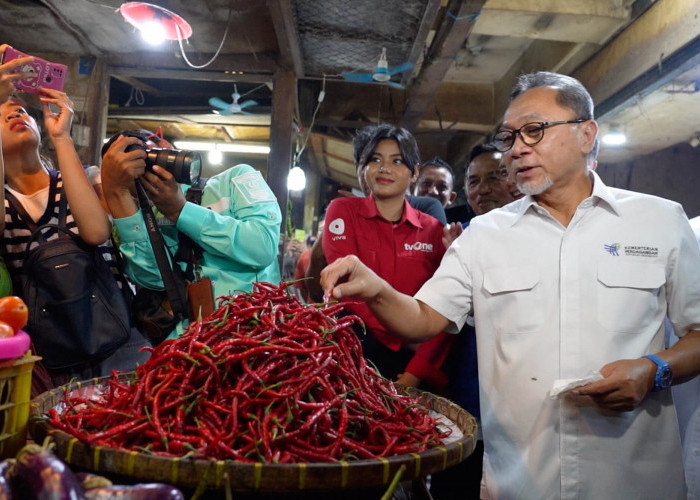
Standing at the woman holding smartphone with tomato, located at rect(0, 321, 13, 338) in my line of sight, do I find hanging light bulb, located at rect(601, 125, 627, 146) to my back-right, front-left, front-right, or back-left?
back-left

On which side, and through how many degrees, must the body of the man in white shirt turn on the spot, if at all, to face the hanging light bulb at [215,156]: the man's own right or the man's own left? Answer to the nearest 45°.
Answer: approximately 135° to the man's own right

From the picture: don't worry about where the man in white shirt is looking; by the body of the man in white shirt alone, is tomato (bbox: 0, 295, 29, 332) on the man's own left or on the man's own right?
on the man's own right

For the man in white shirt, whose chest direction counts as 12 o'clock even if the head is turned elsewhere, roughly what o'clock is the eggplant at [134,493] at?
The eggplant is roughly at 1 o'clock from the man in white shirt.

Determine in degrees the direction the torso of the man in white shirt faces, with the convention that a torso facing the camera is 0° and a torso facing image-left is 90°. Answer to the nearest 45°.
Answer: approximately 0°

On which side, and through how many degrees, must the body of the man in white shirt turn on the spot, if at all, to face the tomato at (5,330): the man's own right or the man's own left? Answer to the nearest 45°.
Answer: approximately 45° to the man's own right

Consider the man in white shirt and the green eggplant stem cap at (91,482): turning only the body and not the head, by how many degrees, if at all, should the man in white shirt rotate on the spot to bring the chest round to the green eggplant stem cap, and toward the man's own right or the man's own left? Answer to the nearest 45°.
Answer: approximately 45° to the man's own right

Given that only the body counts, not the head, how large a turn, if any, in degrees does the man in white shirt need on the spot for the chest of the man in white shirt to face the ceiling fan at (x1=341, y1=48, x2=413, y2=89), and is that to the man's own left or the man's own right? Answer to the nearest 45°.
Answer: approximately 135° to the man's own right

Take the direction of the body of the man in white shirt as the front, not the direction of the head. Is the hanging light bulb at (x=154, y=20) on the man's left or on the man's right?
on the man's right

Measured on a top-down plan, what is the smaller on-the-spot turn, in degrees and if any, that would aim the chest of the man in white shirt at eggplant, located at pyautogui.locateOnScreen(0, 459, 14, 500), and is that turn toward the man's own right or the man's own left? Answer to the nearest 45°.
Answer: approximately 45° to the man's own right

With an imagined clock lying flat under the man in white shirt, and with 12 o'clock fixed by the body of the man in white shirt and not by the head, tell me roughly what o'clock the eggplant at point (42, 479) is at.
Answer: The eggplant is roughly at 1 o'clock from the man in white shirt.
